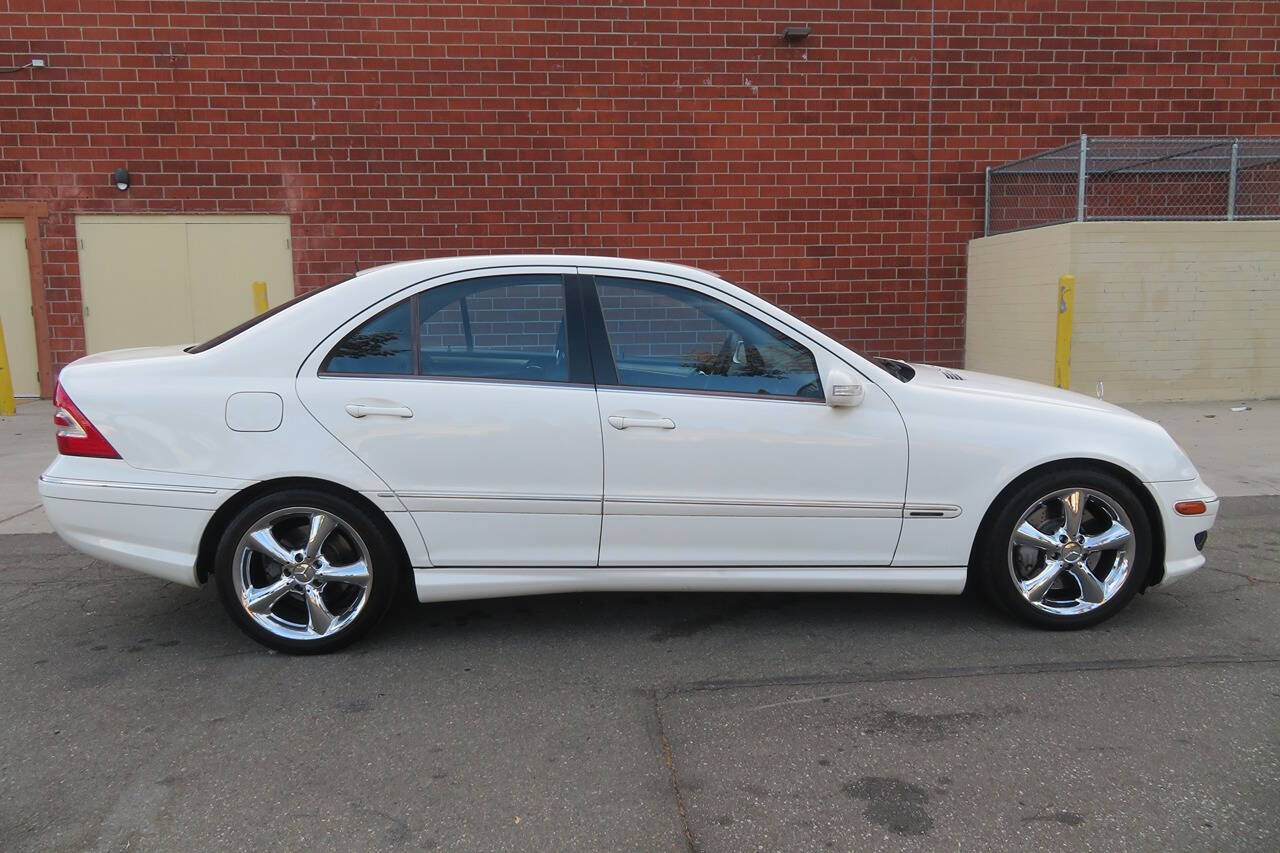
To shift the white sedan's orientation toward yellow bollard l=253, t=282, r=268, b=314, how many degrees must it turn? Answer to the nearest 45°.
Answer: approximately 135° to its left

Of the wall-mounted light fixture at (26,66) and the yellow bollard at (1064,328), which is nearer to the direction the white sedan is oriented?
the yellow bollard

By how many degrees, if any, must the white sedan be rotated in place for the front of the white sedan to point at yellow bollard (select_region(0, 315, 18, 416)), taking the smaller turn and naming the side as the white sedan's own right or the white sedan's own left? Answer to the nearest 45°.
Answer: approximately 135° to the white sedan's own left

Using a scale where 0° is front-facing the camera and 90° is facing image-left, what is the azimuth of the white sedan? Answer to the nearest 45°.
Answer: approximately 270°

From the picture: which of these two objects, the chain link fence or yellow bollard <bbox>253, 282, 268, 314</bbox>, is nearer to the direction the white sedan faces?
the chain link fence

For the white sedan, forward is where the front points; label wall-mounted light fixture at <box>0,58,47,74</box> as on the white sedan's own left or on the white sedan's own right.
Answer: on the white sedan's own left

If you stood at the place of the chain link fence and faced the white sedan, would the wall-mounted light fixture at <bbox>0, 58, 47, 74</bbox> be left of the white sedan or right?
right
